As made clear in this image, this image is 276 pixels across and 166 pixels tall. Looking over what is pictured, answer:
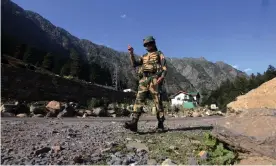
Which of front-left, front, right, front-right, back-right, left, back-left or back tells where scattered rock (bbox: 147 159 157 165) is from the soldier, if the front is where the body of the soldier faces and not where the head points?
front-left

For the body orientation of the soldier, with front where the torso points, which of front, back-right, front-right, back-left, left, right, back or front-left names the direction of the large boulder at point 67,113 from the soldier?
right

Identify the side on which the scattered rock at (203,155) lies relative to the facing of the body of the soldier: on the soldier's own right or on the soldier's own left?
on the soldier's own left

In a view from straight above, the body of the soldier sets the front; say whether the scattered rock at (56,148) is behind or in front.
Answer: in front

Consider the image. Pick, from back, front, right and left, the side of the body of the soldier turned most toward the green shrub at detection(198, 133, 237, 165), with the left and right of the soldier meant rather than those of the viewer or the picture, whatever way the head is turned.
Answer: left

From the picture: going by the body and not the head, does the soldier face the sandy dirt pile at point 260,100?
no

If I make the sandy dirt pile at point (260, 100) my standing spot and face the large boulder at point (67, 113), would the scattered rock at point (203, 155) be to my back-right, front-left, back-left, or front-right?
front-left

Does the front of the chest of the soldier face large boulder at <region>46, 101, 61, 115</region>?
no

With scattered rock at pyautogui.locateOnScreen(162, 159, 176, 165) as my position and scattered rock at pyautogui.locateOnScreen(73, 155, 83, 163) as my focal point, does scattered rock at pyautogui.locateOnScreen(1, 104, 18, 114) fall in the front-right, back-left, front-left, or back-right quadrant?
front-right

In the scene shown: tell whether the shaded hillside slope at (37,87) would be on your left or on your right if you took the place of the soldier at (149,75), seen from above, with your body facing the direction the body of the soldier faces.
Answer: on your right

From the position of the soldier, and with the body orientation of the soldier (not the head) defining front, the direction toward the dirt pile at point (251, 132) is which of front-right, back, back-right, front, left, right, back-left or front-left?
left

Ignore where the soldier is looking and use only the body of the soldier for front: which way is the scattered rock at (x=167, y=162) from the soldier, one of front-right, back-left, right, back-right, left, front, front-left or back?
front-left

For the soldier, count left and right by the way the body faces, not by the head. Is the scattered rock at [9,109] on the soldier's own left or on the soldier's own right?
on the soldier's own right

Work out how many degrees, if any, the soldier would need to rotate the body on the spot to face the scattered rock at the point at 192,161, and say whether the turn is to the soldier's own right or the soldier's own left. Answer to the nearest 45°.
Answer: approximately 45° to the soldier's own left

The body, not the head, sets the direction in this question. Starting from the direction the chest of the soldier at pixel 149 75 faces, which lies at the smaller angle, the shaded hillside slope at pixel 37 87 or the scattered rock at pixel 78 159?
the scattered rock

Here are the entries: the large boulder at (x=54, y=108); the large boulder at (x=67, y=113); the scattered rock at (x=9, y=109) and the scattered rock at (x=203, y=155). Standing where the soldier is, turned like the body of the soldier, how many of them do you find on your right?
3

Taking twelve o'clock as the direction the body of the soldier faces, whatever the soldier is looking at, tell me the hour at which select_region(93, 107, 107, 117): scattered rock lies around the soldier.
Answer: The scattered rock is roughly at 4 o'clock from the soldier.
